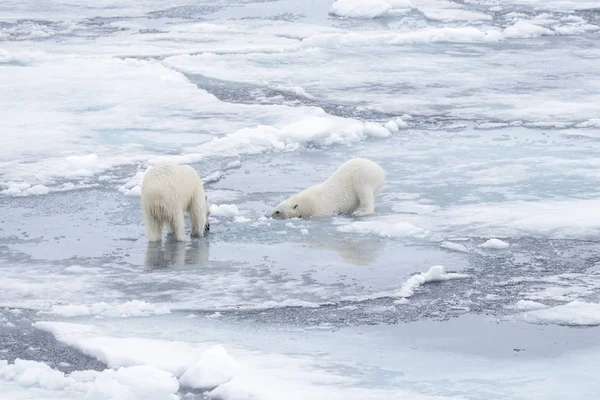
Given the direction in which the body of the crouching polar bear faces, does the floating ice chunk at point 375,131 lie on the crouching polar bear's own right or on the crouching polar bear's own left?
on the crouching polar bear's own right

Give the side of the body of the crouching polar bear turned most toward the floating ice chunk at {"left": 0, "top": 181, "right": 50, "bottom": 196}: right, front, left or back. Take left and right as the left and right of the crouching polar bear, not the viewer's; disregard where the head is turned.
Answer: front

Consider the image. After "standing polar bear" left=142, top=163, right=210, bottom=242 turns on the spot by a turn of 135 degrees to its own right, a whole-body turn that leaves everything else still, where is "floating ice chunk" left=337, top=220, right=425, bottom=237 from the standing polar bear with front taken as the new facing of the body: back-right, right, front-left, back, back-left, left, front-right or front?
left

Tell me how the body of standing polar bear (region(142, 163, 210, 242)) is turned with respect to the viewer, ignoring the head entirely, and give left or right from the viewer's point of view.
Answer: facing away from the viewer and to the right of the viewer

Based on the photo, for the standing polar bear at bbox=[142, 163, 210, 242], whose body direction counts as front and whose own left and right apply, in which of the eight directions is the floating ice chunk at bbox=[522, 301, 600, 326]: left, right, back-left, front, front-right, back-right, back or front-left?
right

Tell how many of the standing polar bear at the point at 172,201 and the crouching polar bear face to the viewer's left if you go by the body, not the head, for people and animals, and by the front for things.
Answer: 1

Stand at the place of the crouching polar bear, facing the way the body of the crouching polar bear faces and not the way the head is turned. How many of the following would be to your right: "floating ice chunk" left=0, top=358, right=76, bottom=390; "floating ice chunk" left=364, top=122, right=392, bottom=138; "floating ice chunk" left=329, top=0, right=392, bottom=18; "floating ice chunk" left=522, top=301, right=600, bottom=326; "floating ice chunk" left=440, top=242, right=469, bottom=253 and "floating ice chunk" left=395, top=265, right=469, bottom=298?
2

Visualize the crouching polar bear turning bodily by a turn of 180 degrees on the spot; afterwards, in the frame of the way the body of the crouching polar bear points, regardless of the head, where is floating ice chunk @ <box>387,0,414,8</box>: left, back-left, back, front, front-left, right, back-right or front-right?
left

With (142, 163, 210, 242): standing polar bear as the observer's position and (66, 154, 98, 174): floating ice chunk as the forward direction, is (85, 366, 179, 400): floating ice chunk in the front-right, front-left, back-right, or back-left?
back-left

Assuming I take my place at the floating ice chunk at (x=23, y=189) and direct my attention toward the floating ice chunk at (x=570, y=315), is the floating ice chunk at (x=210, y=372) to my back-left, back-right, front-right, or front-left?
front-right

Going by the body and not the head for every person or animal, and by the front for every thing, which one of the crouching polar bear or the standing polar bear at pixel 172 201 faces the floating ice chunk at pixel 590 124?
the standing polar bear

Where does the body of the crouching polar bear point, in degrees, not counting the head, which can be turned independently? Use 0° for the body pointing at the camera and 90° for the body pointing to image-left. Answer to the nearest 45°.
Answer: approximately 90°

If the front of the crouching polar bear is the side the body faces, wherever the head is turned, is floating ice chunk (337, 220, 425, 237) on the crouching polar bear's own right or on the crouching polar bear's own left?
on the crouching polar bear's own left

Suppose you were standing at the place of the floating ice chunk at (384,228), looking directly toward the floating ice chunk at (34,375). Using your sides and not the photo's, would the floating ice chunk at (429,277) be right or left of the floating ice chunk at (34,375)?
left
